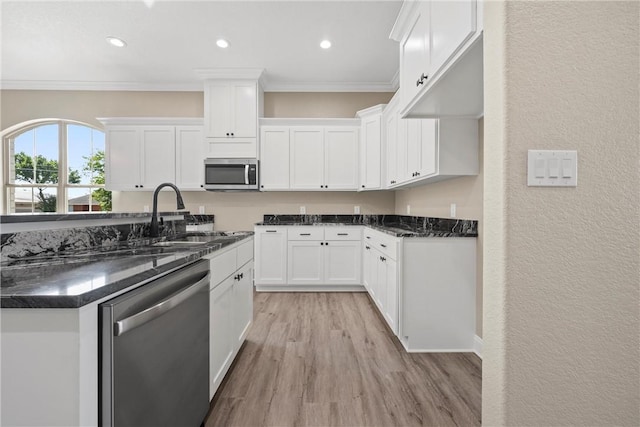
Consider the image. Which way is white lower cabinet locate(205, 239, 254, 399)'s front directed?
to the viewer's right

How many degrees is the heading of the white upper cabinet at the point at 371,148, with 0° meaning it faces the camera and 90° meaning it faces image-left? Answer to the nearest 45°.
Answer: approximately 45°

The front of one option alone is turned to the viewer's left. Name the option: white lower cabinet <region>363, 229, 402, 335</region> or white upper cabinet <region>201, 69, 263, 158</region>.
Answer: the white lower cabinet

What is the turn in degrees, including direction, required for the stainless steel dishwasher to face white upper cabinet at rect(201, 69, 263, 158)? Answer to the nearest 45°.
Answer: approximately 135° to its left

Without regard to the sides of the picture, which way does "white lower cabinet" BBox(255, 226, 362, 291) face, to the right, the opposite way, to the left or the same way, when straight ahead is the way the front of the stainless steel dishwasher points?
to the right

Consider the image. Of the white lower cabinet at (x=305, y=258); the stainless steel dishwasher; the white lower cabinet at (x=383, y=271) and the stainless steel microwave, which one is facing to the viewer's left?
the white lower cabinet at (x=383, y=271)

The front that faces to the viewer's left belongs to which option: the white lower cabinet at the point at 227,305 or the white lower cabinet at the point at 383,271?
the white lower cabinet at the point at 383,271

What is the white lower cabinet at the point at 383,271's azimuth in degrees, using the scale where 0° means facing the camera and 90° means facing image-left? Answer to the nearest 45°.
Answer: approximately 90°
